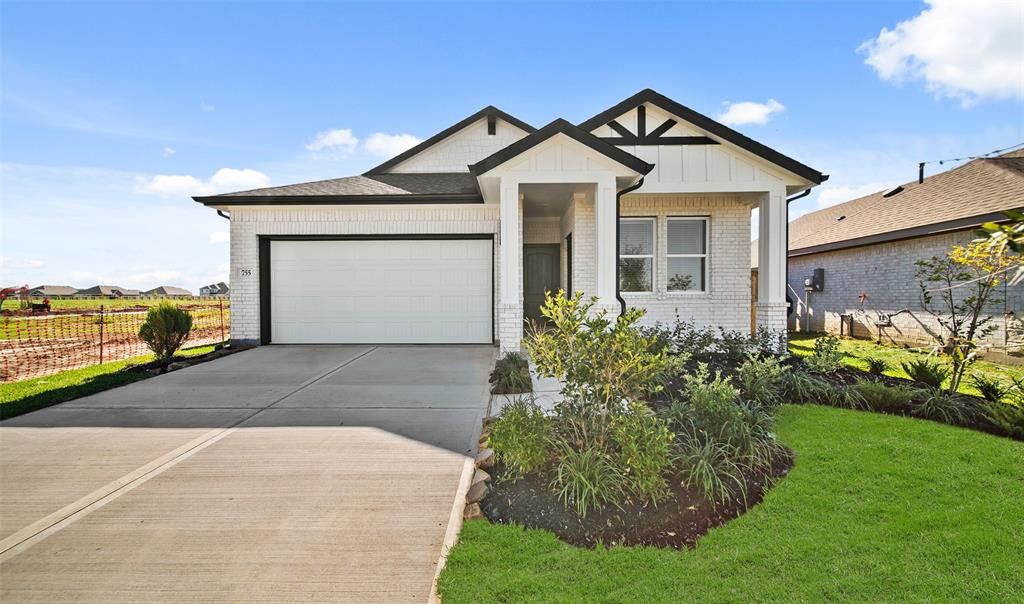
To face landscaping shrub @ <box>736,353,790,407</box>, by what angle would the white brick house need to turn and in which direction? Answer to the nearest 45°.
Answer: approximately 45° to its left

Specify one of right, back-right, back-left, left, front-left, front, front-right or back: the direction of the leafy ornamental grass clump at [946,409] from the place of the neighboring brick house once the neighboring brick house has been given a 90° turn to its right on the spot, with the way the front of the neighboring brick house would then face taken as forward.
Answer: front-left

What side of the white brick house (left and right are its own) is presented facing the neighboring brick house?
left

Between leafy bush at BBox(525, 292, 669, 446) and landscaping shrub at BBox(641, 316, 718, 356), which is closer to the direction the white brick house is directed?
the leafy bush

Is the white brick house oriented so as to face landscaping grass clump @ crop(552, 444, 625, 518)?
yes

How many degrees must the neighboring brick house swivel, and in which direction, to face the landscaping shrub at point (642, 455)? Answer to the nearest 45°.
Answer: approximately 45° to its right

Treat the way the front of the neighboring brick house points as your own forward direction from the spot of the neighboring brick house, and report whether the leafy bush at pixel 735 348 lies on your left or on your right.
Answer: on your right

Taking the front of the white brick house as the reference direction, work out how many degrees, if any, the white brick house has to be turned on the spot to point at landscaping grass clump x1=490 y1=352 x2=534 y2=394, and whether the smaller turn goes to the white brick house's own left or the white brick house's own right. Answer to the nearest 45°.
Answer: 0° — it already faces it

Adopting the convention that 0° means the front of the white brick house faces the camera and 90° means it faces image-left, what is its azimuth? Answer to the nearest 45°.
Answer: approximately 0°

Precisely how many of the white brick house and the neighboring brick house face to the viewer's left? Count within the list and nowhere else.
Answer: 0

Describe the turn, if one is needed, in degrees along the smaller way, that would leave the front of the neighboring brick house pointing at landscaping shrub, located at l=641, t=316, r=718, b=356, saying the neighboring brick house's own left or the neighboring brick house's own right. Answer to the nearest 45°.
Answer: approximately 45° to the neighboring brick house's own right
